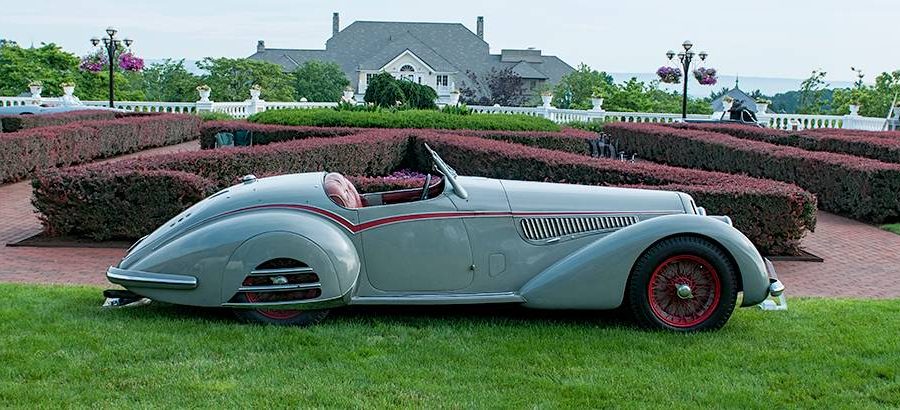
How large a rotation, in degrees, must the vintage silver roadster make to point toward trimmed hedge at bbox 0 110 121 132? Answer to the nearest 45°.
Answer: approximately 135° to its left

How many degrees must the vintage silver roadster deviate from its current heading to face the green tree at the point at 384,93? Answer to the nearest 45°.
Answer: approximately 90° to its left

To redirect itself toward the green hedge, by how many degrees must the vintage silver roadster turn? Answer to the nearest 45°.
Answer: approximately 90° to its left

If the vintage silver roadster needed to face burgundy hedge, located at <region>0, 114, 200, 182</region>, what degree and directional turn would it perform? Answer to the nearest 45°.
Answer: approximately 135° to its left

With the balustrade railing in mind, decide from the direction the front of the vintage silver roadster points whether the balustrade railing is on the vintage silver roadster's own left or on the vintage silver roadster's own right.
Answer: on the vintage silver roadster's own left

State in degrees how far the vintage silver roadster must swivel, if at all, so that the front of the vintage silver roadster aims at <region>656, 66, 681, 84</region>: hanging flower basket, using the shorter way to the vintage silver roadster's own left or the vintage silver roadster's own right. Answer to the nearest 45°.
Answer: approximately 90° to the vintage silver roadster's own left

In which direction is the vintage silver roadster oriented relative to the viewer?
to the viewer's right

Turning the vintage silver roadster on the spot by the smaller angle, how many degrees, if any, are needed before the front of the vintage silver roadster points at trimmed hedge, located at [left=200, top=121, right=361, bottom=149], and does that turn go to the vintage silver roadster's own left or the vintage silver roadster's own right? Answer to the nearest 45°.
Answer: approximately 90° to the vintage silver roadster's own left

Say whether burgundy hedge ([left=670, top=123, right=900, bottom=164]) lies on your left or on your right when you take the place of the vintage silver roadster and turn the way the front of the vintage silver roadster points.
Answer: on your left

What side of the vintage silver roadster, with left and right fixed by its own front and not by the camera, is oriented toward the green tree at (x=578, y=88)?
left
